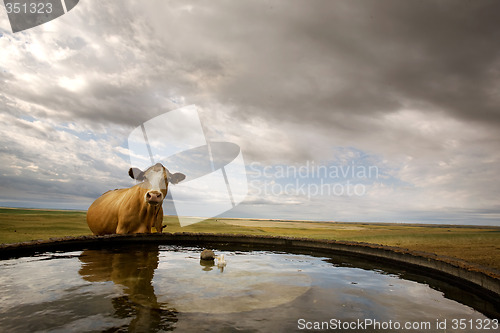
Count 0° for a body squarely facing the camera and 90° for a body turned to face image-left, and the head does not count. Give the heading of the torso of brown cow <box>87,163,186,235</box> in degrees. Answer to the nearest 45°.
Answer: approximately 315°
